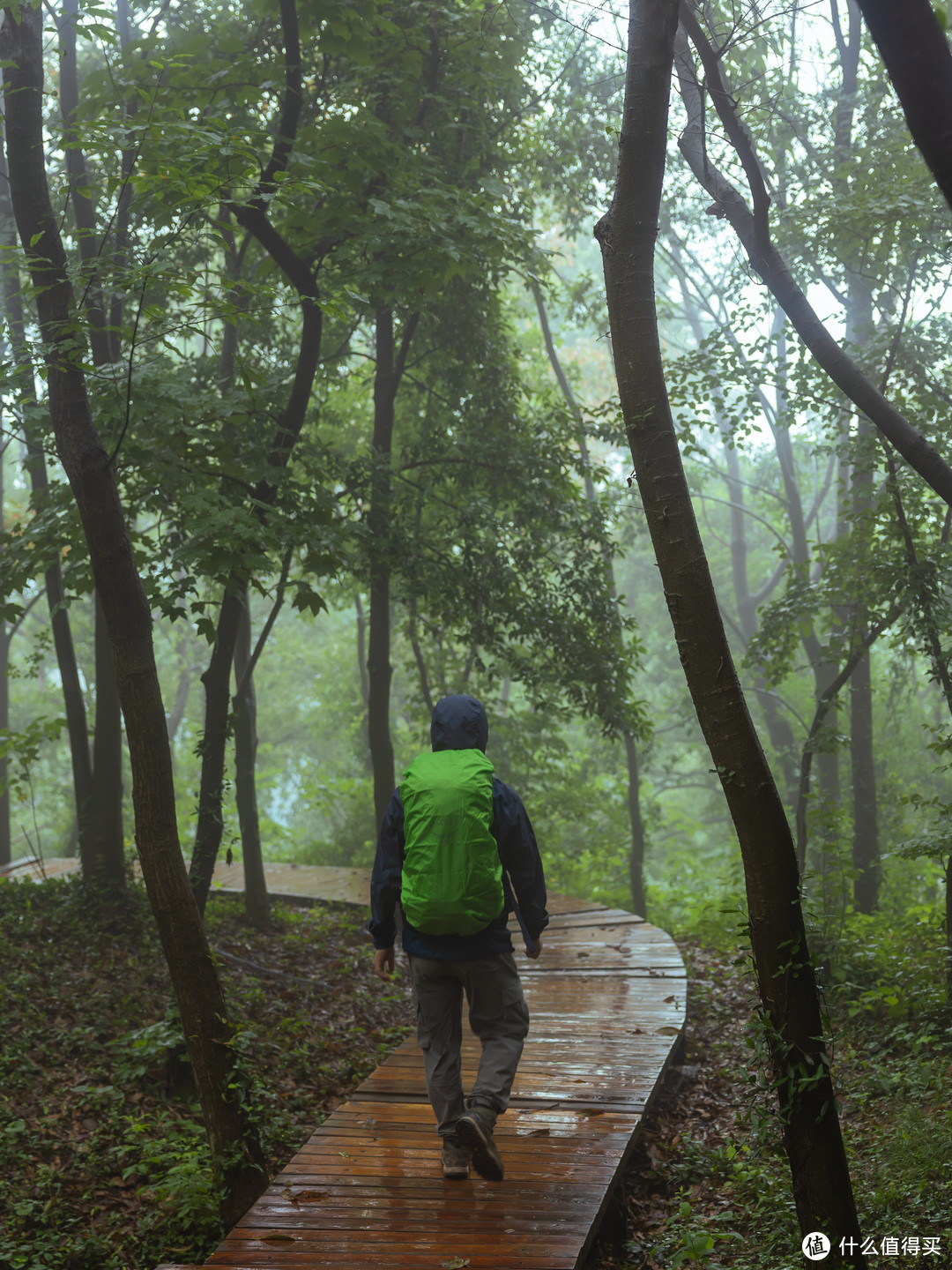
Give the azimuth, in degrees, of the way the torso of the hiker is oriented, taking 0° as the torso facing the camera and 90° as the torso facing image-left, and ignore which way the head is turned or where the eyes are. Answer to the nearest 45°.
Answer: approximately 180°

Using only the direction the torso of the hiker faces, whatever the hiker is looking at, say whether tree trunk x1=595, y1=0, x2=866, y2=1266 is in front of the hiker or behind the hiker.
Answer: behind

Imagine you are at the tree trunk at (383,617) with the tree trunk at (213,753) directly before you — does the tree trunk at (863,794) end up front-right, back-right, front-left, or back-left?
back-left
